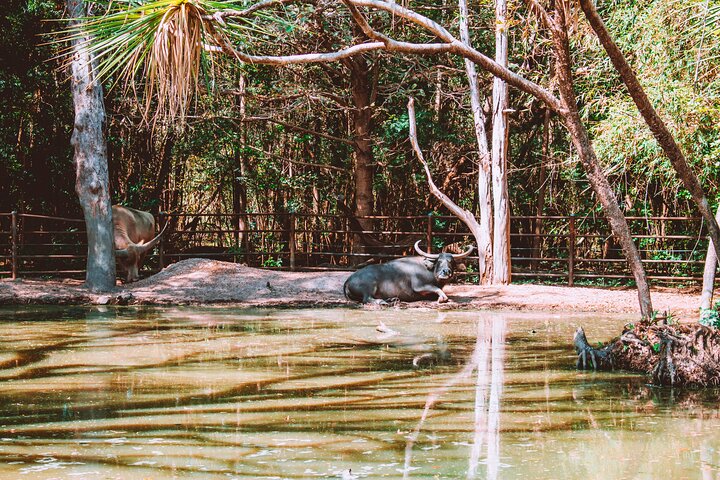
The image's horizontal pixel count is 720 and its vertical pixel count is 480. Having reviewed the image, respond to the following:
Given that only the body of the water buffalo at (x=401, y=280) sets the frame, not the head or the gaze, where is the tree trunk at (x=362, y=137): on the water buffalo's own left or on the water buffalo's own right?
on the water buffalo's own left

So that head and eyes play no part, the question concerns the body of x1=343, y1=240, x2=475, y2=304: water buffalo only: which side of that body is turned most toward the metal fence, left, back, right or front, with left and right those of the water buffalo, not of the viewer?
left

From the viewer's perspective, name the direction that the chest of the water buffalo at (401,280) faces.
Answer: to the viewer's right

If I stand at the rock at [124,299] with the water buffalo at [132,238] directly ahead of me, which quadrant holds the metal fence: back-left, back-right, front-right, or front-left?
front-right

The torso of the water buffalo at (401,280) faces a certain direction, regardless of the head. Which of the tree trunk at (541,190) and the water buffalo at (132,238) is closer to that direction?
the tree trunk

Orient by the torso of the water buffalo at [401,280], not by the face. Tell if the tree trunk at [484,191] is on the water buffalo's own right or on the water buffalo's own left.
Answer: on the water buffalo's own left

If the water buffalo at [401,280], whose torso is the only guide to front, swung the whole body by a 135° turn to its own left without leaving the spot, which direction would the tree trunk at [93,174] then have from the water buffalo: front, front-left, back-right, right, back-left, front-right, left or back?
front-left

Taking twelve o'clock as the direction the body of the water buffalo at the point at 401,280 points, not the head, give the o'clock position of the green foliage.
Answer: The green foliage is roughly at 8 o'clock from the water buffalo.

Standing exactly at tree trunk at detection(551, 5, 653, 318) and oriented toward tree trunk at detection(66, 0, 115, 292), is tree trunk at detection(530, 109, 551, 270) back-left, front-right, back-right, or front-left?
front-right

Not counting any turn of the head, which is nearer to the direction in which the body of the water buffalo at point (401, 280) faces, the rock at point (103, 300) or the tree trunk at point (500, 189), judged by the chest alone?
the tree trunk

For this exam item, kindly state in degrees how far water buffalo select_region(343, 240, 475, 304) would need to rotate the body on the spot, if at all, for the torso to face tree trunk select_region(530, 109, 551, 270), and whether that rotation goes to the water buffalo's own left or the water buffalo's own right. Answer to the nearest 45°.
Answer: approximately 45° to the water buffalo's own left

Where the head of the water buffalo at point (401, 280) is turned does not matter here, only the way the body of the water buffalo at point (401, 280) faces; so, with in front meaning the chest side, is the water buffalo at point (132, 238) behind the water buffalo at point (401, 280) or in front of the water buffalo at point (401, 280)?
behind
